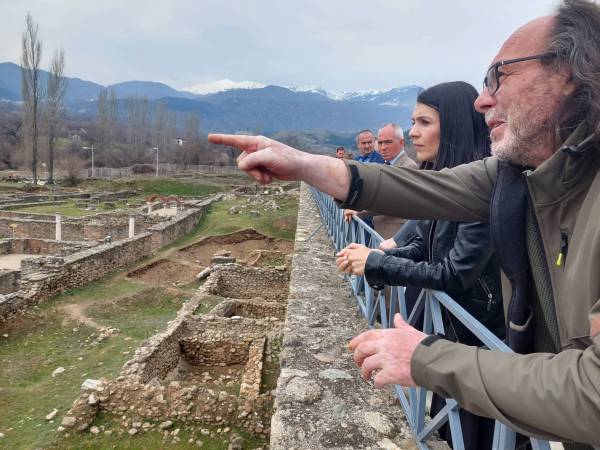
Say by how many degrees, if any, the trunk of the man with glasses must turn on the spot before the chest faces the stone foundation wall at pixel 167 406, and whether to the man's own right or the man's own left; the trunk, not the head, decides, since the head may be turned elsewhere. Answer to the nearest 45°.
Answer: approximately 45° to the man's own right

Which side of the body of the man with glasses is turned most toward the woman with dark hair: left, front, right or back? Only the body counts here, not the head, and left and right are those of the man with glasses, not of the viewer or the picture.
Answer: right

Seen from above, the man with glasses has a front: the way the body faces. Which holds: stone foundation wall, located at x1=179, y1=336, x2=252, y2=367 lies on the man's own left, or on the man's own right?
on the man's own right

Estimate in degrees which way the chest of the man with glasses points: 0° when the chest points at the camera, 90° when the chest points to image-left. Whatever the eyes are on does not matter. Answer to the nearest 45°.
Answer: approximately 90°

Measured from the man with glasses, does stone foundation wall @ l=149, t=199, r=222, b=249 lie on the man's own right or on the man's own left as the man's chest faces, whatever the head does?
on the man's own right

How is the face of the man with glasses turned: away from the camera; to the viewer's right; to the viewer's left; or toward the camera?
to the viewer's left

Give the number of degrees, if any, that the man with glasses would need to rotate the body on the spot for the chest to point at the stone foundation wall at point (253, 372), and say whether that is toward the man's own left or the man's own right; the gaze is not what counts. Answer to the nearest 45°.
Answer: approximately 45° to the man's own right
